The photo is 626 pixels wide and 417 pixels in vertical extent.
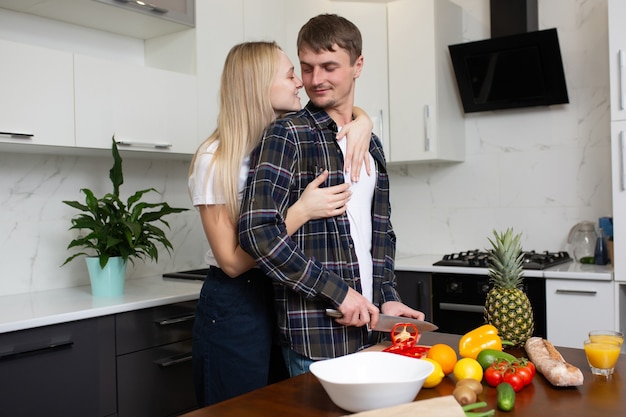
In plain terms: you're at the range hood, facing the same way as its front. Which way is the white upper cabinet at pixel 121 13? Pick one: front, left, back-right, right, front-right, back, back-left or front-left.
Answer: front

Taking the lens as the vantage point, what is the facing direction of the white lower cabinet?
facing the viewer

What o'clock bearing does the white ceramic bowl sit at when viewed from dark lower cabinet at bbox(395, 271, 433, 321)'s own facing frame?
The white ceramic bowl is roughly at 12 o'clock from the dark lower cabinet.

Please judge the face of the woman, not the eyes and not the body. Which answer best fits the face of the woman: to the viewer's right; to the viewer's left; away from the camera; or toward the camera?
to the viewer's right

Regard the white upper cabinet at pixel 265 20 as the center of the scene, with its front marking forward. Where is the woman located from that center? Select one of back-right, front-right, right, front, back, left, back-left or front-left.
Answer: front

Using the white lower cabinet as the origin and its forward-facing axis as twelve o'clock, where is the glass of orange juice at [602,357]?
The glass of orange juice is roughly at 12 o'clock from the white lower cabinet.

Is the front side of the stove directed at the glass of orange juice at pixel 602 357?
yes

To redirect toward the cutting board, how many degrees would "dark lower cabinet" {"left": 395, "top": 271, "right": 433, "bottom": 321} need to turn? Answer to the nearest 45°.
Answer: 0° — it already faces it

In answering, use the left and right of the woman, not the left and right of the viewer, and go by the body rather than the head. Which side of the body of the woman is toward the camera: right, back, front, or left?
right

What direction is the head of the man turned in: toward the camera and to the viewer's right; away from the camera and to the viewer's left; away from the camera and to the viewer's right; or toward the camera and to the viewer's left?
toward the camera and to the viewer's left

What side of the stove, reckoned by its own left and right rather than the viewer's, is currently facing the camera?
front

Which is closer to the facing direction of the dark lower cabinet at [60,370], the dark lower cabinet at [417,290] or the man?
the man

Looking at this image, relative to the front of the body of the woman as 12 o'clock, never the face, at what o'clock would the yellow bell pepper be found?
The yellow bell pepper is roughly at 1 o'clock from the woman.
